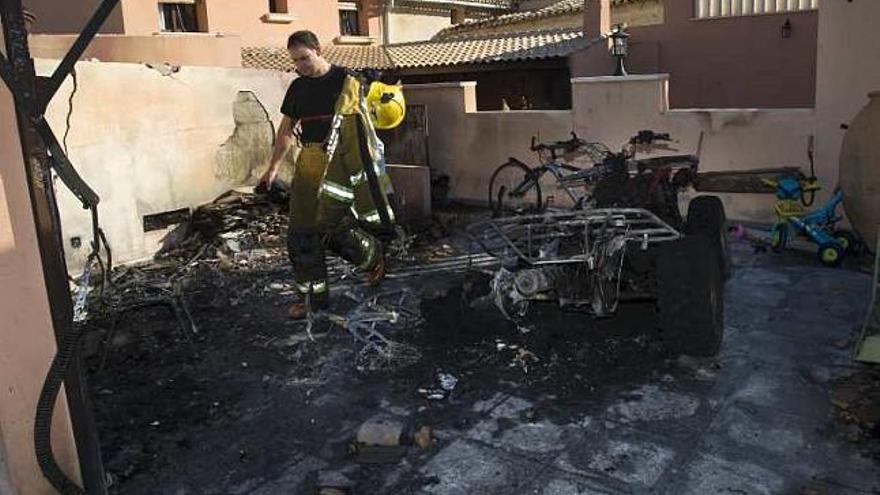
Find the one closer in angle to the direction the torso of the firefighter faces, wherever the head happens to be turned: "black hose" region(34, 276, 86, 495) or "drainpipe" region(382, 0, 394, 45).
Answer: the black hose

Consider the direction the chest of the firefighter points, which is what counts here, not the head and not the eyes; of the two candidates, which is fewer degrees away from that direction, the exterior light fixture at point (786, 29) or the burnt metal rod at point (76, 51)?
the burnt metal rod

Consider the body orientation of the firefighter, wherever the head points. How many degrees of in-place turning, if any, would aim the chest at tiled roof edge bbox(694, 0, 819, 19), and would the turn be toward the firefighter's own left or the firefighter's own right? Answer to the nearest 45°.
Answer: approximately 180°

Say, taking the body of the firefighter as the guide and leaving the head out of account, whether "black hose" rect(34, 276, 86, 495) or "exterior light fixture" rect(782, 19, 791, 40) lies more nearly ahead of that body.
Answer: the black hose

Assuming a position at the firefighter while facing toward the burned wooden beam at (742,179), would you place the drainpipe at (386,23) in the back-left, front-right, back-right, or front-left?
front-left

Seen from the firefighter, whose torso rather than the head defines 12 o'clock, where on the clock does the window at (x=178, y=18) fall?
The window is roughly at 4 o'clock from the firefighter.

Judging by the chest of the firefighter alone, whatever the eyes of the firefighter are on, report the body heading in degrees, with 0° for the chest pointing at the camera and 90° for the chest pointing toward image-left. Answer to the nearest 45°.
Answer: approximately 45°

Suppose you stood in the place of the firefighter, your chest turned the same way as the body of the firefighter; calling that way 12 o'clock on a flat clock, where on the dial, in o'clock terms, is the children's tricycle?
The children's tricycle is roughly at 7 o'clock from the firefighter.

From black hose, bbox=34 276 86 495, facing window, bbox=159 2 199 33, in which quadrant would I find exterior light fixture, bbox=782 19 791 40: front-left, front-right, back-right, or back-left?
front-right

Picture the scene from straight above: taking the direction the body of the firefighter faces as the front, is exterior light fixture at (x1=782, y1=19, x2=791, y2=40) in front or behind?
behind

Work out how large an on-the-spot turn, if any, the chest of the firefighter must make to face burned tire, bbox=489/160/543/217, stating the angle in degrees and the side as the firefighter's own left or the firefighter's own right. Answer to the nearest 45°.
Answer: approximately 180°

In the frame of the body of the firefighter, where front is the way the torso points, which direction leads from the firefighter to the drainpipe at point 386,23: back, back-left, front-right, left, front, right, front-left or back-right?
back-right

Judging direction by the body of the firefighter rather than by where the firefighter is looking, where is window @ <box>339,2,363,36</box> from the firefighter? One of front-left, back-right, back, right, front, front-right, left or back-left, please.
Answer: back-right
